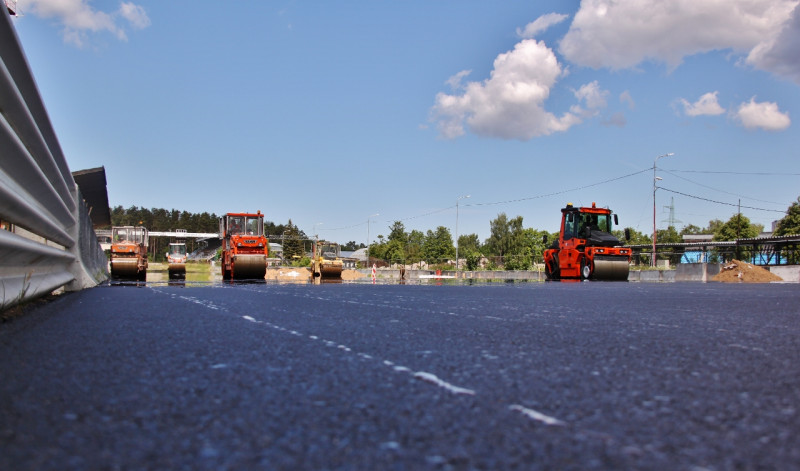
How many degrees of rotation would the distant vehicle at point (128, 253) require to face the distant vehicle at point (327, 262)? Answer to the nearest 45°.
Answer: approximately 135° to its left

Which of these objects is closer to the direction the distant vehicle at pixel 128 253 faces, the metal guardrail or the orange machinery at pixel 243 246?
the metal guardrail

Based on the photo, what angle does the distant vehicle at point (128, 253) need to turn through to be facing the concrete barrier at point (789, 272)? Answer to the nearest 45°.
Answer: approximately 90° to its left

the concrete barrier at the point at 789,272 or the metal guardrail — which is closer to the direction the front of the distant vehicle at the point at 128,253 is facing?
the metal guardrail

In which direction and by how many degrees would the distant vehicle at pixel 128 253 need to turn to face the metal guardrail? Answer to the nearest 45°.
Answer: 0° — it already faces it

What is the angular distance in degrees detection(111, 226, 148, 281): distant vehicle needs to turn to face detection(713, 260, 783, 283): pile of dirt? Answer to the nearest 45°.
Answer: approximately 90° to its left

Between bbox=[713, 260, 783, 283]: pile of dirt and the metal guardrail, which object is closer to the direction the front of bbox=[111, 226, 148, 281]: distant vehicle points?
the metal guardrail

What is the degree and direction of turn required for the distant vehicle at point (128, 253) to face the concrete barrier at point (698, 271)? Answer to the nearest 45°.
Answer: approximately 90° to its left

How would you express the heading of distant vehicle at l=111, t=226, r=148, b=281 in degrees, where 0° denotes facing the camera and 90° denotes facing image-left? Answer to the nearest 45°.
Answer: approximately 0°
